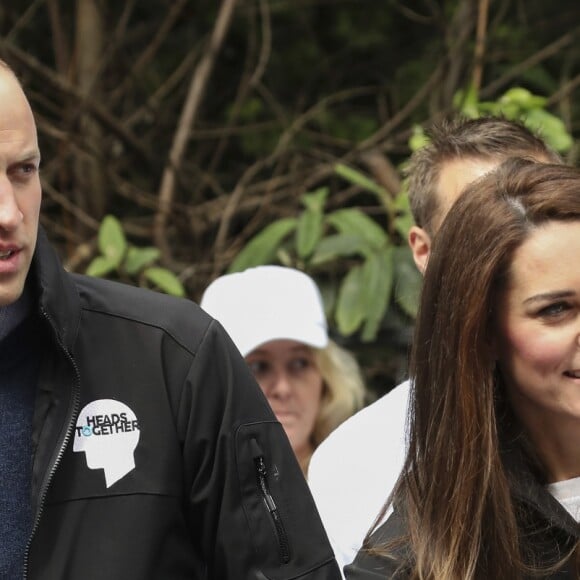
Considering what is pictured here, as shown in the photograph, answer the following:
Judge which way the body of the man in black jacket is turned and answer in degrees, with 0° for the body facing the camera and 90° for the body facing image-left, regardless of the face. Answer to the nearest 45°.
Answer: approximately 0°

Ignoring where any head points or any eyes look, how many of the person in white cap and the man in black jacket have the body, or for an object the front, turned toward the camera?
2

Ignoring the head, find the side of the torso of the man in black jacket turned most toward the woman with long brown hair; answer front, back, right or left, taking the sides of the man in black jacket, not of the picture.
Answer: left

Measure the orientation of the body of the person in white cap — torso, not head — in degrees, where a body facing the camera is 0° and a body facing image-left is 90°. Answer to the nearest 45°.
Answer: approximately 0°

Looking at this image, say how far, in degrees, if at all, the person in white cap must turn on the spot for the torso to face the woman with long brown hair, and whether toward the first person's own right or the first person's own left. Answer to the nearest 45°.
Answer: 0° — they already face them

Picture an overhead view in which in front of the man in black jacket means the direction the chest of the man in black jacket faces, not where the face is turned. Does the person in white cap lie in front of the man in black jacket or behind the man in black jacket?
behind
